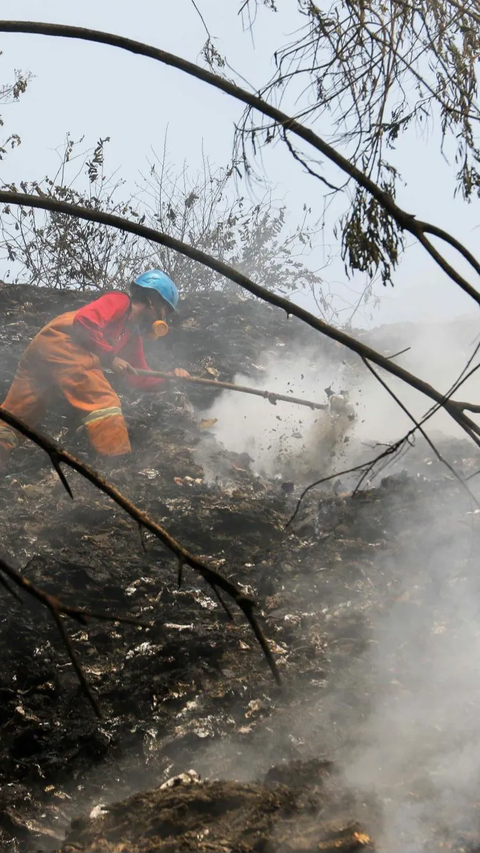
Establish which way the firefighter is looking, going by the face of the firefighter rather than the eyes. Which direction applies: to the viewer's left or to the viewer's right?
to the viewer's right

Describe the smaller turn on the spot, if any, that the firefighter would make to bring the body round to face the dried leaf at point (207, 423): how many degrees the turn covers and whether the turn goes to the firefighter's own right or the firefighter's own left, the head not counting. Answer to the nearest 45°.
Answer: approximately 45° to the firefighter's own left

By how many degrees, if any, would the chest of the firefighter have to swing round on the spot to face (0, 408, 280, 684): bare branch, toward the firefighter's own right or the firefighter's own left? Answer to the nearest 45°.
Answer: approximately 90° to the firefighter's own right

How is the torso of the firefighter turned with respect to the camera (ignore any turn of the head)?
to the viewer's right
